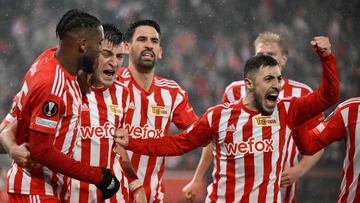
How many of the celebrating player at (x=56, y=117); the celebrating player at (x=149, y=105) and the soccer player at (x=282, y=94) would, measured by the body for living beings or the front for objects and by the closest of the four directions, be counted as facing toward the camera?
2

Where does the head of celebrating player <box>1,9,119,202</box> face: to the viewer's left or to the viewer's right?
to the viewer's right

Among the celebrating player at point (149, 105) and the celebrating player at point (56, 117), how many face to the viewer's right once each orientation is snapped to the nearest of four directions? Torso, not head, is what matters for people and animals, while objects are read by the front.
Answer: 1

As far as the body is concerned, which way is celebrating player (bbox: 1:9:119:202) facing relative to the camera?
to the viewer's right

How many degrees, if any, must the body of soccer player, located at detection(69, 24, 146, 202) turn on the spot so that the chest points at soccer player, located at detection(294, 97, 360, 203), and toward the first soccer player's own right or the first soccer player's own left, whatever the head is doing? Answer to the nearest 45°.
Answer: approximately 90° to the first soccer player's own left

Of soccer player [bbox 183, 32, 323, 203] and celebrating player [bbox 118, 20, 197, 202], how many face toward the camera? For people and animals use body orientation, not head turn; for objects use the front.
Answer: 2

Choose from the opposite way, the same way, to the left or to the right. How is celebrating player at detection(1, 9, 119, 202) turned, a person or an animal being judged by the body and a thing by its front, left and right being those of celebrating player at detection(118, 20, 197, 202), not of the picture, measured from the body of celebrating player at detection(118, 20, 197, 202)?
to the left
